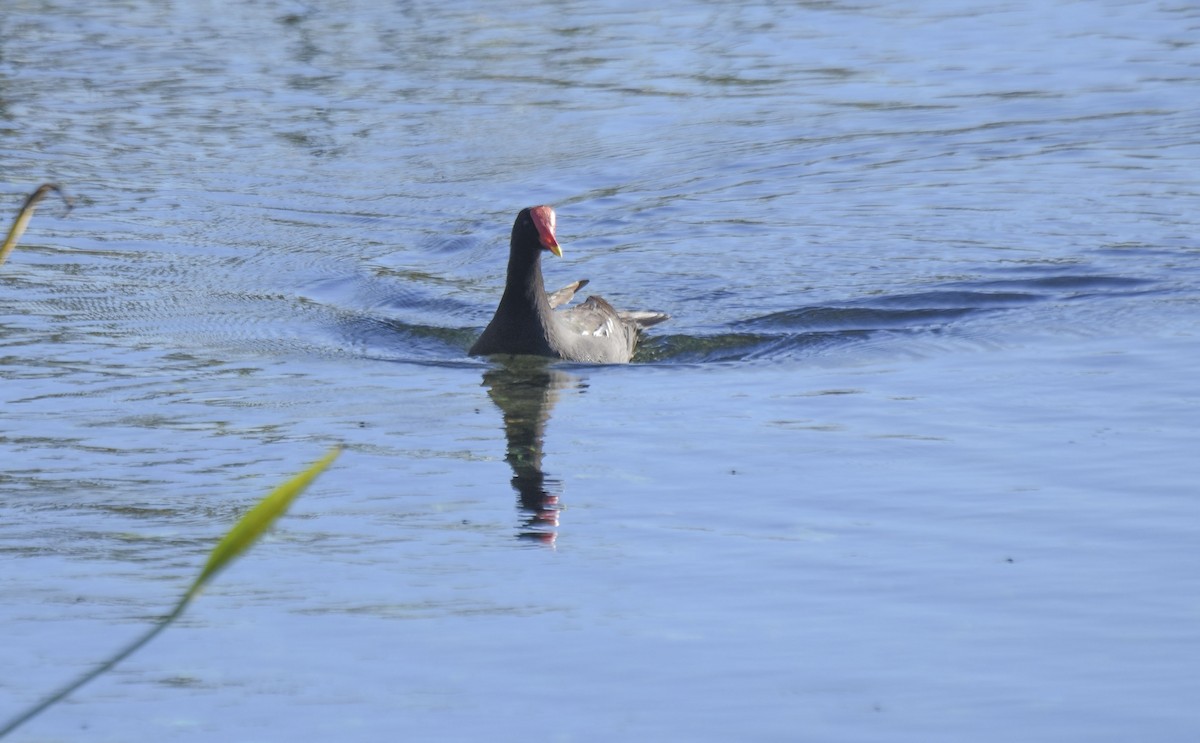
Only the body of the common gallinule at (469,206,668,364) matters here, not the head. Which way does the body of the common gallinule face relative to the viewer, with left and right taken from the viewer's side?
facing the viewer and to the left of the viewer

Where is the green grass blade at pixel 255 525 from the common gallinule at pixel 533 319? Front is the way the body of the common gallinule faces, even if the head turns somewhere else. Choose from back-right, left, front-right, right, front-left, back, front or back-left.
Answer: front-left
